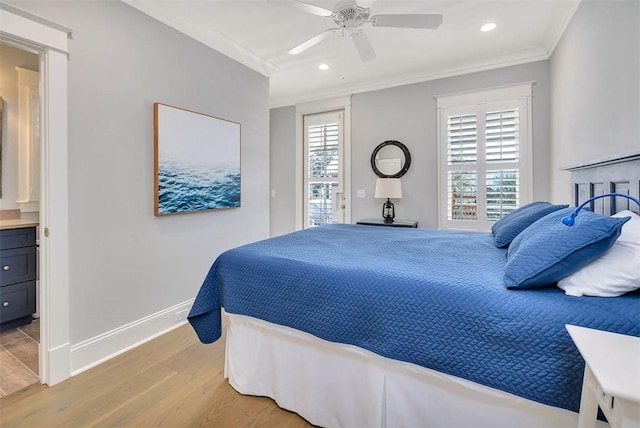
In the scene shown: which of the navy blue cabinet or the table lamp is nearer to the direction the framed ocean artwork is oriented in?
the table lamp

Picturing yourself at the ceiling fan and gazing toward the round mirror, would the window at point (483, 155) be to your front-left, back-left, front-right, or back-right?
front-right

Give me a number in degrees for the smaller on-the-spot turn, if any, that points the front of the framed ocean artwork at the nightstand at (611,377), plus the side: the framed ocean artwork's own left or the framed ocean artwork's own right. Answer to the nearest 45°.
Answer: approximately 45° to the framed ocean artwork's own right

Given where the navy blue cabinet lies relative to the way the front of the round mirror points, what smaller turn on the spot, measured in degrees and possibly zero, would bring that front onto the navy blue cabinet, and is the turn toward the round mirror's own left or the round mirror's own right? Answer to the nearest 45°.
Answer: approximately 45° to the round mirror's own right

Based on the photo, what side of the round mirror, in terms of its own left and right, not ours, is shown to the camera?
front

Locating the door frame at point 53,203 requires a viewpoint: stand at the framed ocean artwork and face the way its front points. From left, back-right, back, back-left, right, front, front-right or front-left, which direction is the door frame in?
right

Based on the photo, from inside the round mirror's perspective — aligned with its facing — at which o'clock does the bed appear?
The bed is roughly at 12 o'clock from the round mirror.

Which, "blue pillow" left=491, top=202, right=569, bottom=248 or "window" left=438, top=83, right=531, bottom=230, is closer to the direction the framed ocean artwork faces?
the blue pillow

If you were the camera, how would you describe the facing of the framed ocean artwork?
facing the viewer and to the right of the viewer

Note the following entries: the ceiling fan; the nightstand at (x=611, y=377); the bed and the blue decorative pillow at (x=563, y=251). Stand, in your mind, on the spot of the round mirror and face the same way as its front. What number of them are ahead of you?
4

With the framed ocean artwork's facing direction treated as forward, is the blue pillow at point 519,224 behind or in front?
in front

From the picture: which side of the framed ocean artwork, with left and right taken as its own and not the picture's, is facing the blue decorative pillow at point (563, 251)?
front

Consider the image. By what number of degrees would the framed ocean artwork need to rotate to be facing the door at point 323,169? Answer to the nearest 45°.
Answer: approximately 90° to its left

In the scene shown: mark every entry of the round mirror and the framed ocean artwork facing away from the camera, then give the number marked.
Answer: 0

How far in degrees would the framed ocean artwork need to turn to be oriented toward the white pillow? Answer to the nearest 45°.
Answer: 0° — it already faces it

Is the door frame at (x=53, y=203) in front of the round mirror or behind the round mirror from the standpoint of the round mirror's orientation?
in front

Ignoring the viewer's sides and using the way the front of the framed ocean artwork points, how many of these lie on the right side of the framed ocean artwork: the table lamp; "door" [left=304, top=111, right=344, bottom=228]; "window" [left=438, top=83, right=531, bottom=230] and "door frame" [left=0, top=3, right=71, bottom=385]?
1

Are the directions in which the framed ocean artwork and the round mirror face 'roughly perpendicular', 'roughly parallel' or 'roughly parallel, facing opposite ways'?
roughly perpendicular

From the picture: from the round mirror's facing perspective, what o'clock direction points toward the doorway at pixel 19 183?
The doorway is roughly at 2 o'clock from the round mirror.
